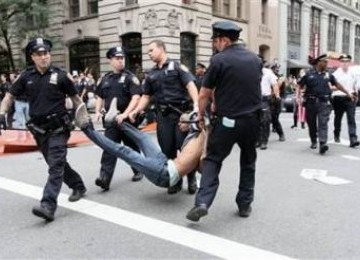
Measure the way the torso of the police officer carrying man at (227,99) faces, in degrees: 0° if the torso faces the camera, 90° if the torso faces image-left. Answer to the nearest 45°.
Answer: approximately 135°

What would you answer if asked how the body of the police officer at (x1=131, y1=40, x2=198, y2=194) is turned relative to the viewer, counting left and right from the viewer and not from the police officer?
facing the viewer and to the left of the viewer

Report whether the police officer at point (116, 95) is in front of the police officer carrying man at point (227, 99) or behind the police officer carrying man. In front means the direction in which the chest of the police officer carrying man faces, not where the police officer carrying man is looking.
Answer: in front

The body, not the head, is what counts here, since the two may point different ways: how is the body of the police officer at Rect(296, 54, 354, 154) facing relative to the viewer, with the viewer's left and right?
facing the viewer

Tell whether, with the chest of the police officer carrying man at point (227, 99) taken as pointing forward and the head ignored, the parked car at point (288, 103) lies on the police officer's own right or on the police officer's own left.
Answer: on the police officer's own right

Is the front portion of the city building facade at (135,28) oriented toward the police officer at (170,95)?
yes

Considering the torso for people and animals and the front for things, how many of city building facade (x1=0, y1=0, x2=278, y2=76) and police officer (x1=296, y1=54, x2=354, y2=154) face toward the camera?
2

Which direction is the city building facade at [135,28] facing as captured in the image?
toward the camera

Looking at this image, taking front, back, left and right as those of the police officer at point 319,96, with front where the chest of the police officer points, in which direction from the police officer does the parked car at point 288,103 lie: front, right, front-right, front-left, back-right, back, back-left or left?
back

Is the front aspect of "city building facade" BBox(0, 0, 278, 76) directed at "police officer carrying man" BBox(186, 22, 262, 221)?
yes

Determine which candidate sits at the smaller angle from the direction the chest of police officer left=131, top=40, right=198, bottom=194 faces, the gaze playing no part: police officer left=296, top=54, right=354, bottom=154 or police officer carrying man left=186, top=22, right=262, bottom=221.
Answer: the police officer carrying man

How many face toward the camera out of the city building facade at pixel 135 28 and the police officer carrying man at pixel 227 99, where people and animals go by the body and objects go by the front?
1
